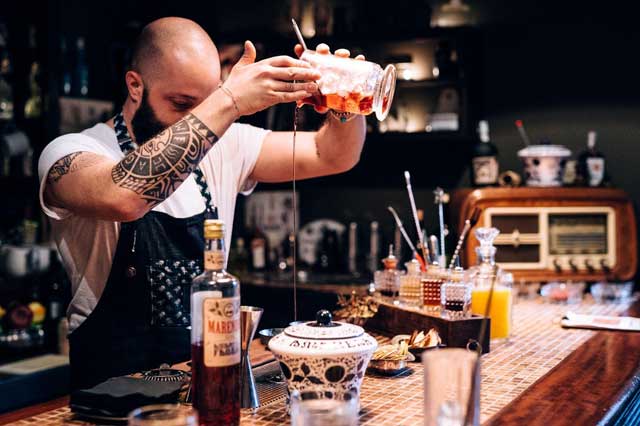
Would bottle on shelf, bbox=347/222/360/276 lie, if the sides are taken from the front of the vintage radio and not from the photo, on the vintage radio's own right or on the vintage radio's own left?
on the vintage radio's own right

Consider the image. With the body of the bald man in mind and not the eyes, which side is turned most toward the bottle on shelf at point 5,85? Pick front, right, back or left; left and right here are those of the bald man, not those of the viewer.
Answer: back

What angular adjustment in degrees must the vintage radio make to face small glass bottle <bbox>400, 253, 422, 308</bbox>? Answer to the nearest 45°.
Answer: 0° — it already faces it

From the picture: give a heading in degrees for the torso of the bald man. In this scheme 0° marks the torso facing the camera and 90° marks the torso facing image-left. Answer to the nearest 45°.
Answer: approximately 315°

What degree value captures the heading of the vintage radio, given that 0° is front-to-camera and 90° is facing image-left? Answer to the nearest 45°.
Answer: approximately 0°

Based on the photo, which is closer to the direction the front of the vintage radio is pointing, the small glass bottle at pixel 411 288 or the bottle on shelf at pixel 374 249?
the small glass bottle

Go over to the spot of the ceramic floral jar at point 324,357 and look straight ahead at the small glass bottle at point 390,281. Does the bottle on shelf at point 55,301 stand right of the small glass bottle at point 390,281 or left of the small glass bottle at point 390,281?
left

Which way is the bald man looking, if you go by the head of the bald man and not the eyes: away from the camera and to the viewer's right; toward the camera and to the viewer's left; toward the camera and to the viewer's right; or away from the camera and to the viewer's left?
toward the camera and to the viewer's right

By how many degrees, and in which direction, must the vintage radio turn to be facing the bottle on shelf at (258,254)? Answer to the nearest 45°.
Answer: approximately 90° to its right

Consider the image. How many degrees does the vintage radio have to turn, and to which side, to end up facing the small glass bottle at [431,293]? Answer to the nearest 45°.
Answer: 0° — it already faces it

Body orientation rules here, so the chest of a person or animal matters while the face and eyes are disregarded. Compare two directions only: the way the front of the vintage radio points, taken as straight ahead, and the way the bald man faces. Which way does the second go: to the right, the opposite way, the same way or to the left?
to the left

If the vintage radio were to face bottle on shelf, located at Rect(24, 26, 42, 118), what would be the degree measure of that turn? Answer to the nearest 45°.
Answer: approximately 90° to its right

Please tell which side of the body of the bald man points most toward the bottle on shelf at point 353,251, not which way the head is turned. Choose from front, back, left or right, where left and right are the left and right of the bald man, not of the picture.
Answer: left
